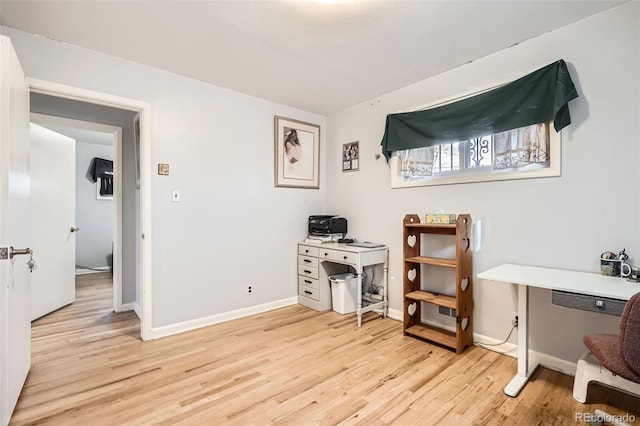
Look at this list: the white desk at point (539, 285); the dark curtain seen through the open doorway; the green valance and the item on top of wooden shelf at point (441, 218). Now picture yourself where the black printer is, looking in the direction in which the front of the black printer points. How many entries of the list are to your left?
3

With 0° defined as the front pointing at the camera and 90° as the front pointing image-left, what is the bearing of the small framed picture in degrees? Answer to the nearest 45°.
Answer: approximately 45°

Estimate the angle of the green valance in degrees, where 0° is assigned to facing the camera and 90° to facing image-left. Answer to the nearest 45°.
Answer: approximately 45°

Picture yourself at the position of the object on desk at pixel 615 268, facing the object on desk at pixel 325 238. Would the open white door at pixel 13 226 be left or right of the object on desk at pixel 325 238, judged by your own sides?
left

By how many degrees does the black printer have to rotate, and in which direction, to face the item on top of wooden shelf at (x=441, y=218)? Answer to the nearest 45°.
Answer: approximately 90° to its left

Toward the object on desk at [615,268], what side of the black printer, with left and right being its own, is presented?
left

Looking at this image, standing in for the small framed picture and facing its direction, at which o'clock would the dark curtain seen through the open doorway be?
The dark curtain seen through the open doorway is roughly at 2 o'clock from the small framed picture.

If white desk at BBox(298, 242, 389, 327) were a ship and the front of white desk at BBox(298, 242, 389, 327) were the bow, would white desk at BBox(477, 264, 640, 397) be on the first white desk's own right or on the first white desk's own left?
on the first white desk's own left
